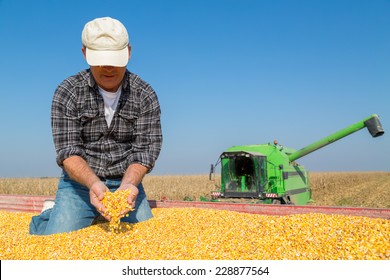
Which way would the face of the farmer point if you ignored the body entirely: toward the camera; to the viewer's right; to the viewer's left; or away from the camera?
toward the camera

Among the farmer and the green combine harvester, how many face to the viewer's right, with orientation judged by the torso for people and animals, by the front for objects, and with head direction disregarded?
0

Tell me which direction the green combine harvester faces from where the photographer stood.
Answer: facing the viewer and to the left of the viewer

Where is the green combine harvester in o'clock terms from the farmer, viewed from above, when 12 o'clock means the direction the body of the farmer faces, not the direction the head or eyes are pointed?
The green combine harvester is roughly at 7 o'clock from the farmer.

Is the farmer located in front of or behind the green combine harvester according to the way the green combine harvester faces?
in front

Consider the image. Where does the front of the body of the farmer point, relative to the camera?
toward the camera
